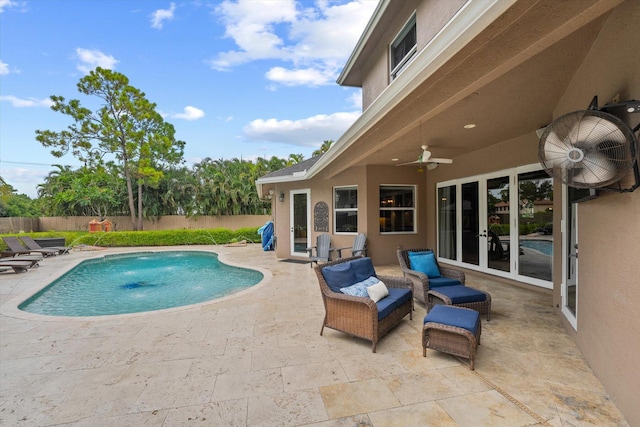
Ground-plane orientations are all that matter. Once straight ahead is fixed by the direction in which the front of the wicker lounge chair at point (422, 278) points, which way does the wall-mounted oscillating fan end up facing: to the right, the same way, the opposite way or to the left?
to the right

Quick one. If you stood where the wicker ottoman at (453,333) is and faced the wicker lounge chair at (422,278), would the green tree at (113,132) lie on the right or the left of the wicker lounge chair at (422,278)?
left

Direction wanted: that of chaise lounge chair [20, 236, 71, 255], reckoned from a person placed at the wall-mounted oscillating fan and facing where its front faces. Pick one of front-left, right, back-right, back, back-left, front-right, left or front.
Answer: front-right

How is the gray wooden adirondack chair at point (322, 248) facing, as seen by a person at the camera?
facing the viewer and to the left of the viewer

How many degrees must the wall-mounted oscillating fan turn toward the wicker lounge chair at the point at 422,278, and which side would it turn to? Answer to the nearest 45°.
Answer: approximately 90° to its right

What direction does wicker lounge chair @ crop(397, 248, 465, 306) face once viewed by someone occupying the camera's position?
facing the viewer and to the right of the viewer

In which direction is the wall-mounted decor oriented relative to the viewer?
toward the camera

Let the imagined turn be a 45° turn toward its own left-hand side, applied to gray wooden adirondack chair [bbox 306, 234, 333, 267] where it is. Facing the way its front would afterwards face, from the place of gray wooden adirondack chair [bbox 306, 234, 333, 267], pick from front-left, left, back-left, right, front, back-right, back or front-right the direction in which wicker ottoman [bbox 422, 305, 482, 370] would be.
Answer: front

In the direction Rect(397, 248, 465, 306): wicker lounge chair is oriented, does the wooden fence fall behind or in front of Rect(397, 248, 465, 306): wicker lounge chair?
behind

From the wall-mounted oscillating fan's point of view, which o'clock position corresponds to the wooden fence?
The wooden fence is roughly at 2 o'clock from the wall-mounted oscillating fan.

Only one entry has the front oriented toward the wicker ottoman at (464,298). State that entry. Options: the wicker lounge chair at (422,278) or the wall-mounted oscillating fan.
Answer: the wicker lounge chair
